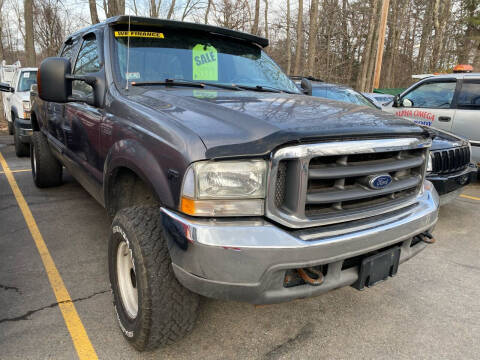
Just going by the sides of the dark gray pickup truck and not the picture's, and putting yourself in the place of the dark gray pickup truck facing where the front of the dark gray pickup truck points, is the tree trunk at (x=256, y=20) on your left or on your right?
on your left

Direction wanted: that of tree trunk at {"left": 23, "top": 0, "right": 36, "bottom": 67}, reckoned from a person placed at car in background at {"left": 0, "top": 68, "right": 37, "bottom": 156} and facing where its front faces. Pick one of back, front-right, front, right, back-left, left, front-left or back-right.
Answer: back-left

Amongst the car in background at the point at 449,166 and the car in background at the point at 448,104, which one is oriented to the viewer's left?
the car in background at the point at 448,104

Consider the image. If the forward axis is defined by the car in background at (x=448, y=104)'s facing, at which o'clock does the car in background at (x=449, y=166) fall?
the car in background at (x=449, y=166) is roughly at 9 o'clock from the car in background at (x=448, y=104).

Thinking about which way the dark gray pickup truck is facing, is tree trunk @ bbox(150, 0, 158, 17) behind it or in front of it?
behind

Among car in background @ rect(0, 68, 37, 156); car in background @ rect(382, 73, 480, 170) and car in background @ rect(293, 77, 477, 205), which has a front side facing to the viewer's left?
car in background @ rect(382, 73, 480, 170)

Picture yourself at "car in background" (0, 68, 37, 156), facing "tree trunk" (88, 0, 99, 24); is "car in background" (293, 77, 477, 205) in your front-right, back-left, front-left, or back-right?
back-right

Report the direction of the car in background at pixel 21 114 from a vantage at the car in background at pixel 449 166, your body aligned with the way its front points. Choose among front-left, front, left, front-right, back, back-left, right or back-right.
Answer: back-right

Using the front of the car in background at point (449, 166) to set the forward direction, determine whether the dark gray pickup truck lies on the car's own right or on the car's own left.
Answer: on the car's own right

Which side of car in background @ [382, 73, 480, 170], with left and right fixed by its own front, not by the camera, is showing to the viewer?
left

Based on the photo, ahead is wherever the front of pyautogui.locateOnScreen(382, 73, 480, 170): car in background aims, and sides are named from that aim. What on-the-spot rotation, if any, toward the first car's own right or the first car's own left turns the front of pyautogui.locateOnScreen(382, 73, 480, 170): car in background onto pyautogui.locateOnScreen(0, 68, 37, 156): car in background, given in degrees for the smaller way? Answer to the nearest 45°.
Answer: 0° — it already faces it

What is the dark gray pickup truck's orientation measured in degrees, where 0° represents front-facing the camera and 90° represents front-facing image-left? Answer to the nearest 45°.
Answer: approximately 315°

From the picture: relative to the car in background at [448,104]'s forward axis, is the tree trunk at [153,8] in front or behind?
in front
